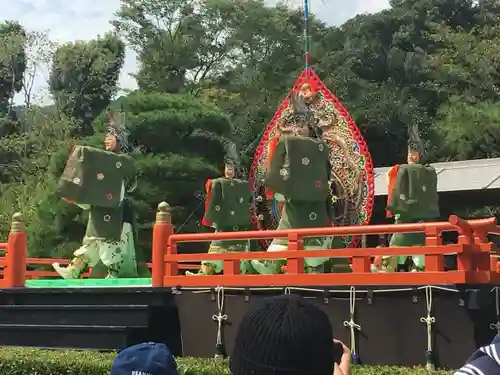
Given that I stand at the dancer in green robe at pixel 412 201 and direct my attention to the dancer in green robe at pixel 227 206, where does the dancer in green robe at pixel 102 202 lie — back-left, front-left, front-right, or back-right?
front-left

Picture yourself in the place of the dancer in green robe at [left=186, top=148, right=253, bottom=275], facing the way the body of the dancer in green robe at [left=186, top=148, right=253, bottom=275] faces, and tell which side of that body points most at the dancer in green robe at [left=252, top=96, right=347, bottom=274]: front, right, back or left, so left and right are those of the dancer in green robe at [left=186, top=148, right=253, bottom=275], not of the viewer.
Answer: left

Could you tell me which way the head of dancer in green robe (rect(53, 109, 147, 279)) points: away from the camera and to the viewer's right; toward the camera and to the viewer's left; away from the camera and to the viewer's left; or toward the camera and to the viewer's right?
toward the camera and to the viewer's left

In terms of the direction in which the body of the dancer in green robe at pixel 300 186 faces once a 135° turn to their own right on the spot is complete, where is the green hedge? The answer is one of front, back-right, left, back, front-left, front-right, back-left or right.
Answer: back-left

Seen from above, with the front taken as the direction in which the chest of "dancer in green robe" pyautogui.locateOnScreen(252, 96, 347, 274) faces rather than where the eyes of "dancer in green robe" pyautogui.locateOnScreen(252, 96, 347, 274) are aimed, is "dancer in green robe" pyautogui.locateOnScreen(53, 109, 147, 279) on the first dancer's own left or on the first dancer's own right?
on the first dancer's own right

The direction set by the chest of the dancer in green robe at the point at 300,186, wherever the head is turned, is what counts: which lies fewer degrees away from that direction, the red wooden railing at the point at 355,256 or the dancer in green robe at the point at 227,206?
the red wooden railing

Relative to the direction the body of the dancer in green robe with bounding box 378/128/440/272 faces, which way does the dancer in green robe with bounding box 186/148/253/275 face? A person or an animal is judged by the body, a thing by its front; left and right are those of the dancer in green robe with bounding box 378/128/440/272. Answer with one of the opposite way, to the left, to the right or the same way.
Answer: the same way

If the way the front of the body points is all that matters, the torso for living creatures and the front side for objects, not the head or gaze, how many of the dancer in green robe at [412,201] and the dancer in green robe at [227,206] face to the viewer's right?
0

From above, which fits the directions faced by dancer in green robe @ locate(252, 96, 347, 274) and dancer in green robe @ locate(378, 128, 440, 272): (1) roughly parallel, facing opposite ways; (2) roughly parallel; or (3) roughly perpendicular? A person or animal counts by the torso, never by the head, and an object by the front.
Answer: roughly parallel

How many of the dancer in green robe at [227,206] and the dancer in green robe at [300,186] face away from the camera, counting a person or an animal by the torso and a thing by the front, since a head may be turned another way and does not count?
0

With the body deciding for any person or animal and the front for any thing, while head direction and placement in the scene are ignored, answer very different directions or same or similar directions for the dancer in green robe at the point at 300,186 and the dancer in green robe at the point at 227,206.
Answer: same or similar directions

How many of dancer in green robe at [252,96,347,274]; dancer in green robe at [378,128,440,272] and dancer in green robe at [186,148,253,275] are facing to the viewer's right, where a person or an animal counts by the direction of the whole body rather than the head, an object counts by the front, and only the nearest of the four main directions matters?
0

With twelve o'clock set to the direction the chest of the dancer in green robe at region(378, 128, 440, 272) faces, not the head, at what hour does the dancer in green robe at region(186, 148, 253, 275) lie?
the dancer in green robe at region(186, 148, 253, 275) is roughly at 2 o'clock from the dancer in green robe at region(378, 128, 440, 272).

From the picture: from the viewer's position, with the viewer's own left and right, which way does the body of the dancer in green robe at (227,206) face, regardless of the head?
facing the viewer and to the left of the viewer

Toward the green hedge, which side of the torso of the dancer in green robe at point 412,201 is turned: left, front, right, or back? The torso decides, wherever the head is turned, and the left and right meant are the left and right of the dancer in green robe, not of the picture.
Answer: front
